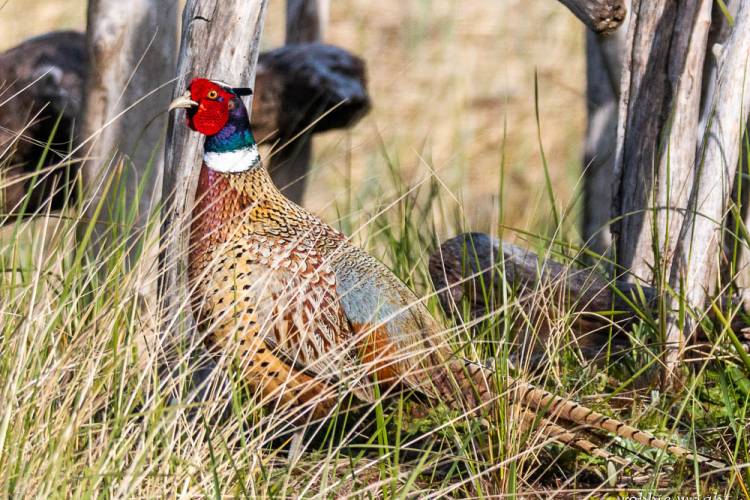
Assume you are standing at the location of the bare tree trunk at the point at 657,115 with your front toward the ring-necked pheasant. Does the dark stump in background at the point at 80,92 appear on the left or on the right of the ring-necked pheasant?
right

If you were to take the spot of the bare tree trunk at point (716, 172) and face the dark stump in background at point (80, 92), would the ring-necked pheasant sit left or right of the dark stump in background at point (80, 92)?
left

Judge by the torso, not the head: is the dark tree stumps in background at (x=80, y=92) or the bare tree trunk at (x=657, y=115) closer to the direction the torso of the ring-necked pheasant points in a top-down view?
the dark tree stumps in background

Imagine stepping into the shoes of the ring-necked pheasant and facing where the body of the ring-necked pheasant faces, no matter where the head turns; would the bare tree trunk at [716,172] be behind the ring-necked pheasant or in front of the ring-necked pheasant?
behind

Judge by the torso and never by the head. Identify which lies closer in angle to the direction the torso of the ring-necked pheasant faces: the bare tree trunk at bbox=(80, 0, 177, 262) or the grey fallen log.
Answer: the bare tree trunk

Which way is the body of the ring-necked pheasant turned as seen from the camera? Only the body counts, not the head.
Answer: to the viewer's left

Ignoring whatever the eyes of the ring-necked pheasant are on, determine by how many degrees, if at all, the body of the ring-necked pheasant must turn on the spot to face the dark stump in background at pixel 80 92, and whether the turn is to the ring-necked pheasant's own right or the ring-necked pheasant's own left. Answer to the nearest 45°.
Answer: approximately 45° to the ring-necked pheasant's own right

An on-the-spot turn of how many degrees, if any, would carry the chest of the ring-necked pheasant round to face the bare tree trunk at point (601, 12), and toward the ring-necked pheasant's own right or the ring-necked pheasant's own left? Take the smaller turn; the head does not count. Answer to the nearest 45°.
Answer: approximately 135° to the ring-necked pheasant's own right

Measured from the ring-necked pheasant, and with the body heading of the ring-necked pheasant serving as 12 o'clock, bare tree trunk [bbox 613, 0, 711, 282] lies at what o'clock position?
The bare tree trunk is roughly at 5 o'clock from the ring-necked pheasant.
